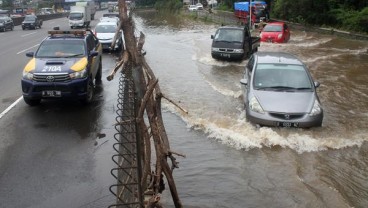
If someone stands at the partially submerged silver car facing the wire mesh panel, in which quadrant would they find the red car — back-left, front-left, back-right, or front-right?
back-right

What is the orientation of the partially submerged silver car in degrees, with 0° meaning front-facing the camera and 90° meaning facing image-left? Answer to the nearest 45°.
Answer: approximately 0°

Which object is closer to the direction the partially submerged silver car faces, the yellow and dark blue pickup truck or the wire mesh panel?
the wire mesh panel

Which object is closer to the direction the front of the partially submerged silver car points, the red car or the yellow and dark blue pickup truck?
the yellow and dark blue pickup truck

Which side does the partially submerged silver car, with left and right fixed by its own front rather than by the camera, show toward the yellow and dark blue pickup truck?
right

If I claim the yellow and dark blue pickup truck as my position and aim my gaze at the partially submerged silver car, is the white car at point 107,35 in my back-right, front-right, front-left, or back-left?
back-left

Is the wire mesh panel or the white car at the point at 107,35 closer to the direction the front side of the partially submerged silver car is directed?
the wire mesh panel

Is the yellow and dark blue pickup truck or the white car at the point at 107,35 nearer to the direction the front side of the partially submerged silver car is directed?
the yellow and dark blue pickup truck

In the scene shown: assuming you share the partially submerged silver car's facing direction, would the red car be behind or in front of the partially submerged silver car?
behind
